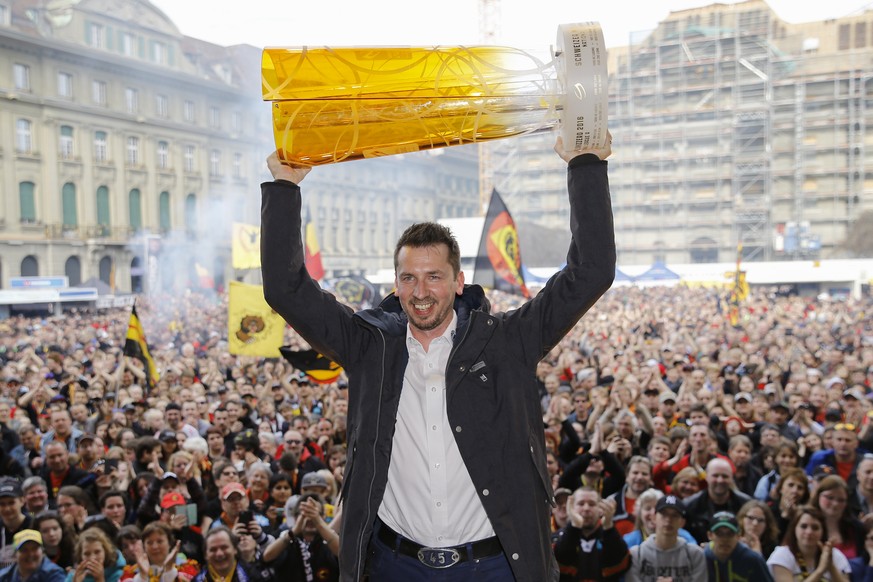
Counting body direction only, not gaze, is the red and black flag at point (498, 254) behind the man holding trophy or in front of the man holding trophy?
behind

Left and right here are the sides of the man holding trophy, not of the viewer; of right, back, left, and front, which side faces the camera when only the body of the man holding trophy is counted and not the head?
front

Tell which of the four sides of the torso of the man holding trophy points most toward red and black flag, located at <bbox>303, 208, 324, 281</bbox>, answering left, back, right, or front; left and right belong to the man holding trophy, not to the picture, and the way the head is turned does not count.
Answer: back

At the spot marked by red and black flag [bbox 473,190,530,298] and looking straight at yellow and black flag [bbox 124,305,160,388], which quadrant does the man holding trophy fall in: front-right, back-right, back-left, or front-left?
front-left

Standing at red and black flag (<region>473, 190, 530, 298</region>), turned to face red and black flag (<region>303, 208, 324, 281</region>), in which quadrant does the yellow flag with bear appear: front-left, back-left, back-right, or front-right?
front-left

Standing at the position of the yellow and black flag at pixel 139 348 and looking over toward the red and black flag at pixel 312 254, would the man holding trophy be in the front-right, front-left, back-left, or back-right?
back-right

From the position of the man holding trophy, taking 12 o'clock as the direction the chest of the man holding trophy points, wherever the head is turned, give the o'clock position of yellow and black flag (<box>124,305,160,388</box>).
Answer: The yellow and black flag is roughly at 5 o'clock from the man holding trophy.

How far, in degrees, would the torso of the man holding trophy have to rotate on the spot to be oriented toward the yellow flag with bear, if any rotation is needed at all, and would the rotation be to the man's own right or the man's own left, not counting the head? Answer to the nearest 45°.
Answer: approximately 180°
